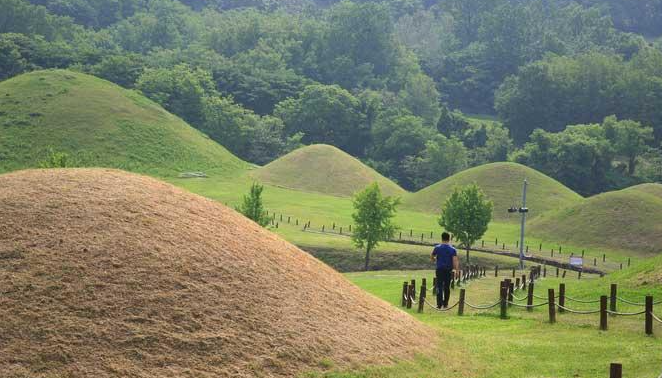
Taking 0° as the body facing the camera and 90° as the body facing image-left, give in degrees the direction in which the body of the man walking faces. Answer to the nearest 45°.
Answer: approximately 180°

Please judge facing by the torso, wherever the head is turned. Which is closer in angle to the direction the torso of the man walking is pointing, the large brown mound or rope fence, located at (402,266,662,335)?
the rope fence

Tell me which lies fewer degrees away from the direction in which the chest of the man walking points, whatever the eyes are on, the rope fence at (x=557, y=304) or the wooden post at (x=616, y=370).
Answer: the rope fence
